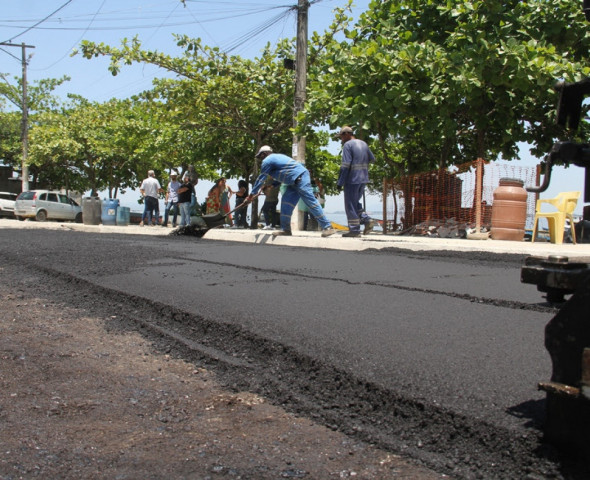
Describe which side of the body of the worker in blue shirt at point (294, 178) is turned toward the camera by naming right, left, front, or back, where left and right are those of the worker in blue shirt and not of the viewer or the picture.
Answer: left

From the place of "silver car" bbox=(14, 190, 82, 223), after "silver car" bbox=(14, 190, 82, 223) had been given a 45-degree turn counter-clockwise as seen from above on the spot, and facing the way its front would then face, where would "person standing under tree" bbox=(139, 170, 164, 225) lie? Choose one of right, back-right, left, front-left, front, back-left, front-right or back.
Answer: back

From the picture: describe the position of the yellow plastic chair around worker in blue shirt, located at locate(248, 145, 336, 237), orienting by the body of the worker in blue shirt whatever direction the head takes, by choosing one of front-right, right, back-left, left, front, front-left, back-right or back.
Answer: back

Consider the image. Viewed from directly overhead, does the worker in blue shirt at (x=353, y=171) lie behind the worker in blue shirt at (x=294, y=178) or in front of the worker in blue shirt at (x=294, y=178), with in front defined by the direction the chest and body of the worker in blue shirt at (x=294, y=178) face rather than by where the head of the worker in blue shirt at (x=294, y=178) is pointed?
behind
